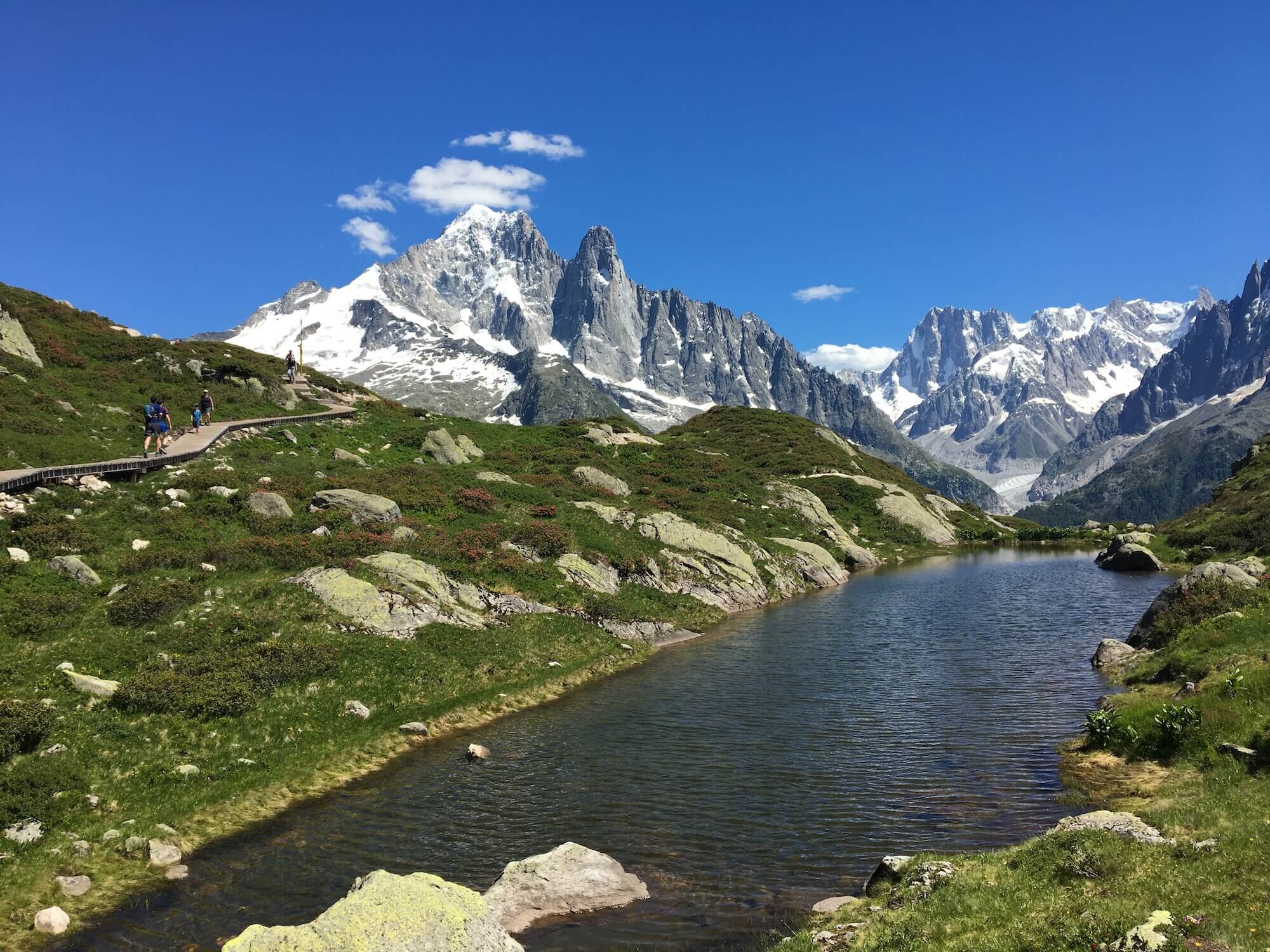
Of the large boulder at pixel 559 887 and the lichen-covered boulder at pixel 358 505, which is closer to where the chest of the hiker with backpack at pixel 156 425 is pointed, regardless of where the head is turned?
the lichen-covered boulder

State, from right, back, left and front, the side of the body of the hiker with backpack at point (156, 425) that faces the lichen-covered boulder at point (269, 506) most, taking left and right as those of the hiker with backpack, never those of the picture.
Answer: right

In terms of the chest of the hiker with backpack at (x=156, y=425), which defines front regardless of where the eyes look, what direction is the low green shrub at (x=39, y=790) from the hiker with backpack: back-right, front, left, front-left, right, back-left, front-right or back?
back-right

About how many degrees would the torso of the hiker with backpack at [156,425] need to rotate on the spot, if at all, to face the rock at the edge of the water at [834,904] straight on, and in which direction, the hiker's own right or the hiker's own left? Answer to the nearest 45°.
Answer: approximately 135° to the hiker's own right

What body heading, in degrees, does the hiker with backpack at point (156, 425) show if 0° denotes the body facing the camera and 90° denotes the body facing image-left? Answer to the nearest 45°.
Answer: approximately 225°

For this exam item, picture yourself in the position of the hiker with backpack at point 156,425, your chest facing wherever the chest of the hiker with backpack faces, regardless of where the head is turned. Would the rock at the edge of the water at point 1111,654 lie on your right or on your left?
on your right

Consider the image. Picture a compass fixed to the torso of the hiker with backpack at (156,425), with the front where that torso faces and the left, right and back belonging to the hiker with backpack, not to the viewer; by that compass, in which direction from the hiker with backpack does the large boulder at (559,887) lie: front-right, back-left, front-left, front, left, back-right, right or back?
back-right

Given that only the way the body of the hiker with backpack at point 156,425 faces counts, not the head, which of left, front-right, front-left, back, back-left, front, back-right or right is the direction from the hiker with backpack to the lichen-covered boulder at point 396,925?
back-right
